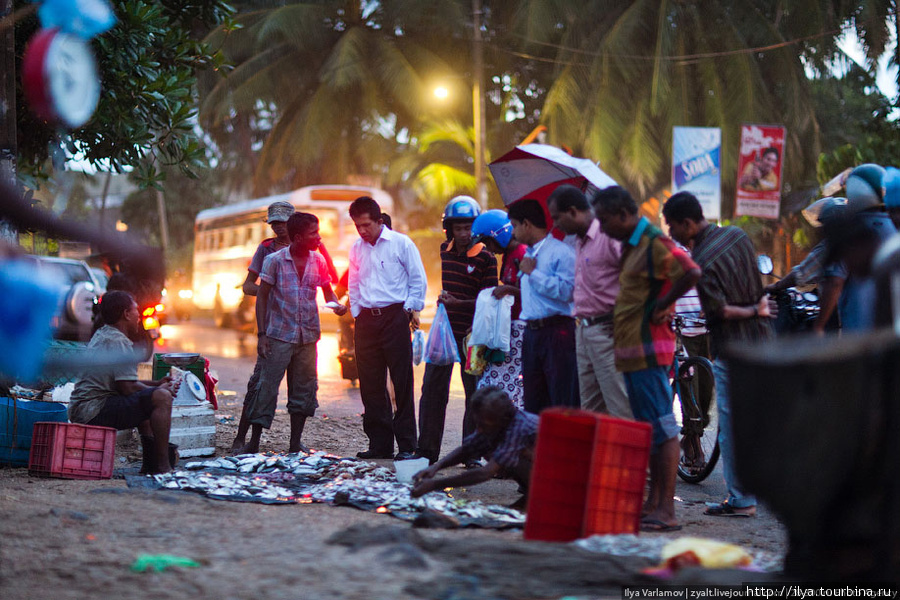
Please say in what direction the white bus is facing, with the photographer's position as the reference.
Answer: facing the viewer and to the right of the viewer

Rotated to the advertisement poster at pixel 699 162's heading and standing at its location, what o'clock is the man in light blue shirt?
The man in light blue shirt is roughly at 12 o'clock from the advertisement poster.

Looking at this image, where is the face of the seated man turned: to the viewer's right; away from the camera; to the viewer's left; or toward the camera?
to the viewer's right

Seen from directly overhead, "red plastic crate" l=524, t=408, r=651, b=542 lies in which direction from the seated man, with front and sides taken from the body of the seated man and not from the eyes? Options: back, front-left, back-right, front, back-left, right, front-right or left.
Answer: front-right

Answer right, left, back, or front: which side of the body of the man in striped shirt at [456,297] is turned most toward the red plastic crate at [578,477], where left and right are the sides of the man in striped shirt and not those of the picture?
front

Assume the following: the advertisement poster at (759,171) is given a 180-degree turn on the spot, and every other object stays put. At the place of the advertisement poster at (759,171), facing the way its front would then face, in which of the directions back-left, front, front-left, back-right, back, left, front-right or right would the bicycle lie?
back

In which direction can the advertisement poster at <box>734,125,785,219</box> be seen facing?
toward the camera

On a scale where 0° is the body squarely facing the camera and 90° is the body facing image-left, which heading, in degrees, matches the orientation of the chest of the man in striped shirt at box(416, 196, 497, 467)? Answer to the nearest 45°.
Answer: approximately 0°

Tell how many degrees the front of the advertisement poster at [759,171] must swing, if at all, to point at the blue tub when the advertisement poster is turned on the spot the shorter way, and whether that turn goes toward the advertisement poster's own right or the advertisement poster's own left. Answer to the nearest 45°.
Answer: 0° — it already faces it

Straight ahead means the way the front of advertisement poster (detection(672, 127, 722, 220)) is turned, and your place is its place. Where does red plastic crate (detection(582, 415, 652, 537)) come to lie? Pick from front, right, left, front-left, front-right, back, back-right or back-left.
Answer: front

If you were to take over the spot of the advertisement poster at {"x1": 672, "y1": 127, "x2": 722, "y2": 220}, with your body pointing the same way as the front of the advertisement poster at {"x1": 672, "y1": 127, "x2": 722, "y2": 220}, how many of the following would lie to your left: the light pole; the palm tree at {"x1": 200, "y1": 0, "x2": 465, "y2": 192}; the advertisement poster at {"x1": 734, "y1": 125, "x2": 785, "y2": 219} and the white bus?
1

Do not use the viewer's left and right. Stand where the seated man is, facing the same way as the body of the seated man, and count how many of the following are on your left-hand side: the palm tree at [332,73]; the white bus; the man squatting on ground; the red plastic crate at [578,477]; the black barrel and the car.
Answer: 3

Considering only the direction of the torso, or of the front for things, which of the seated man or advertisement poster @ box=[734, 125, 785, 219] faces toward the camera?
the advertisement poster

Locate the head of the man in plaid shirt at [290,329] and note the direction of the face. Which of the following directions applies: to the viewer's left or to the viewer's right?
to the viewer's right

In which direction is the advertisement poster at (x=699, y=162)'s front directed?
toward the camera

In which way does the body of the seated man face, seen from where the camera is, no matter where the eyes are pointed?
to the viewer's right
